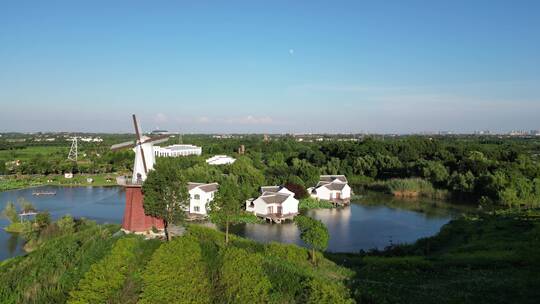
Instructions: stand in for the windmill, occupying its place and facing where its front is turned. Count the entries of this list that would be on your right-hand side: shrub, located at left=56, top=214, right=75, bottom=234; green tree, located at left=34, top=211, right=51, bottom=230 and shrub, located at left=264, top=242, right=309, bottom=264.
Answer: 2

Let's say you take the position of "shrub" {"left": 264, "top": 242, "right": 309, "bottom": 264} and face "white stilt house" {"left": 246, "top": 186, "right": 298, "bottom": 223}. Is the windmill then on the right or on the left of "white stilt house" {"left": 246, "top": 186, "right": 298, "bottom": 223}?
left

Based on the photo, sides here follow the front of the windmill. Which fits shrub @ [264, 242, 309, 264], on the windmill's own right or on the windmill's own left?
on the windmill's own left

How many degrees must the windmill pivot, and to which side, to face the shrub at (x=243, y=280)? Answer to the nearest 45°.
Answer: approximately 45° to its left

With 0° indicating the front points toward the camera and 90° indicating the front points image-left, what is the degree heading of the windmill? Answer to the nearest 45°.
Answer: approximately 45°

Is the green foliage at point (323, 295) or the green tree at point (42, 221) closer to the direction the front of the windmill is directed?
the green foliage

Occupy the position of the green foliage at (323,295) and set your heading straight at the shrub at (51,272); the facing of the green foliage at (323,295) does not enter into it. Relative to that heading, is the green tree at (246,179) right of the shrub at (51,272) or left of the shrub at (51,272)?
right

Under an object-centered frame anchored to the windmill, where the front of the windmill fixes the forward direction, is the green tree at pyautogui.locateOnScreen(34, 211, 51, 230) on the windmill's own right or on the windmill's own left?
on the windmill's own right

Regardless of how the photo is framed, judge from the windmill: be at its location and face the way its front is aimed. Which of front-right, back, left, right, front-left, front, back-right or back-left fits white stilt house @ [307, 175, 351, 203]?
back

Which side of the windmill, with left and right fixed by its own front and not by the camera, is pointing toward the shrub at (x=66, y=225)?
right

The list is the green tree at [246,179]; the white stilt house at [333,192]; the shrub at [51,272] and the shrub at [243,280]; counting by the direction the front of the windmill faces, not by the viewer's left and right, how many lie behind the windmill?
2

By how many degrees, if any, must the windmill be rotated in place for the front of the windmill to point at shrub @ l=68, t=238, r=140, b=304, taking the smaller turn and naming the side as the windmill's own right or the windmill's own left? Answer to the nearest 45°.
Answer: approximately 45° to the windmill's own left

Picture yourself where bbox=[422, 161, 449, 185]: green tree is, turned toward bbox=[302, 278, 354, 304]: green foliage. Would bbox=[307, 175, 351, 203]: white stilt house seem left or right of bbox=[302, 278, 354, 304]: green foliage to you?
right
